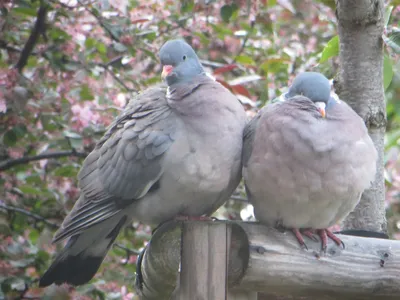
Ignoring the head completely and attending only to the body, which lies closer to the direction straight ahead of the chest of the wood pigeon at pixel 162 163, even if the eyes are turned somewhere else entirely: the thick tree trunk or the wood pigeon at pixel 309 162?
the wood pigeon

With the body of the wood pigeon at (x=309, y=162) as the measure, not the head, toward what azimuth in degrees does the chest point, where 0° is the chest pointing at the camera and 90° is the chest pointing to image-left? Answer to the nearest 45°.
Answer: approximately 0°

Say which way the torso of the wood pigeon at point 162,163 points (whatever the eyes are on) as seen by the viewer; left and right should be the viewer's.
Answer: facing the viewer and to the right of the viewer

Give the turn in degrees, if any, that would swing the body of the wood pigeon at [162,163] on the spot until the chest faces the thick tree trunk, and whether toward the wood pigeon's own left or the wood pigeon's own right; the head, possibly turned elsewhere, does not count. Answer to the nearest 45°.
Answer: approximately 45° to the wood pigeon's own left

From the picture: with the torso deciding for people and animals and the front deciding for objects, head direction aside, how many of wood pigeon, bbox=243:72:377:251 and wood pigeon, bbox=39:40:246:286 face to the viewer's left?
0
